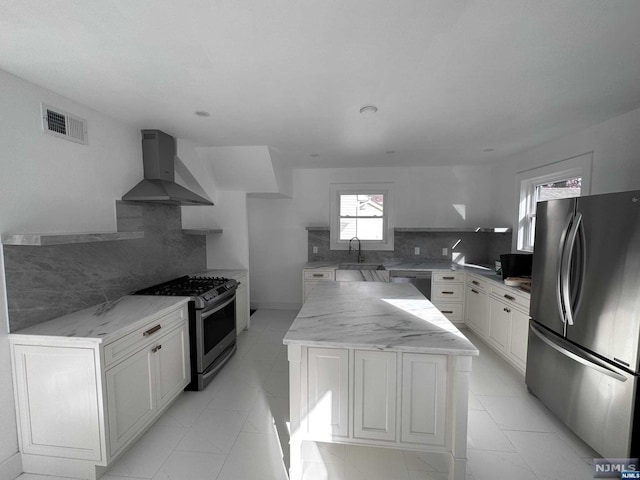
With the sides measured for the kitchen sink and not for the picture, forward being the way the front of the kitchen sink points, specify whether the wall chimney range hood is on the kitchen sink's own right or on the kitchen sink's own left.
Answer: on the kitchen sink's own right

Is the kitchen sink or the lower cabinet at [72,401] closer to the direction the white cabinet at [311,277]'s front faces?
the lower cabinet

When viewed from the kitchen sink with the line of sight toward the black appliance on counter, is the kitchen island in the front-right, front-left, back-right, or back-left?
front-right

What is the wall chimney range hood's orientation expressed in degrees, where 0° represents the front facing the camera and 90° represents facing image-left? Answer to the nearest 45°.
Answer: approximately 315°

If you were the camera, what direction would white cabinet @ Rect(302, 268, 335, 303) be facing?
facing the viewer

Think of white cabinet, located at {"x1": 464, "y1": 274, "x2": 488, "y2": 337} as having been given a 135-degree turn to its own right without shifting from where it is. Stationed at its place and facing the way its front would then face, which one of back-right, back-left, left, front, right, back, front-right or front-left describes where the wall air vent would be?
back-left

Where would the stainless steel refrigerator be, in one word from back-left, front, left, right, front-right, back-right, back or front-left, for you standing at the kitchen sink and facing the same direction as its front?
front-left

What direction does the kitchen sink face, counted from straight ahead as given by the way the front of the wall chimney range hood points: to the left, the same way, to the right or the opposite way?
to the right

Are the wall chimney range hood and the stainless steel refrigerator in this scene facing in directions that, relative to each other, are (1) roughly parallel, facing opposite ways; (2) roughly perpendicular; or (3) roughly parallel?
roughly parallel, facing opposite ways

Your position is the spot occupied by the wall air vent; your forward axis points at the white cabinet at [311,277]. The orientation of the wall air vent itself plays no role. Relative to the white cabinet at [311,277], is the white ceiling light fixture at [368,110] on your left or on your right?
right

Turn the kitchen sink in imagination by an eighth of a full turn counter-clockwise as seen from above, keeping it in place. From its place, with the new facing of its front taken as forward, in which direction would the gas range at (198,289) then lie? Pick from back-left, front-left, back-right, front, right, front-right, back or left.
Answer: right

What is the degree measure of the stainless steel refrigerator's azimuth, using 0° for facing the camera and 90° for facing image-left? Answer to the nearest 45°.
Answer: approximately 45°

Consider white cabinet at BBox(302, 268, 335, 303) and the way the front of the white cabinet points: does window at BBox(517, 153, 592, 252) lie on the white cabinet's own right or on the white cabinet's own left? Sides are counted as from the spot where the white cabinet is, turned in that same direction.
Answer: on the white cabinet's own left

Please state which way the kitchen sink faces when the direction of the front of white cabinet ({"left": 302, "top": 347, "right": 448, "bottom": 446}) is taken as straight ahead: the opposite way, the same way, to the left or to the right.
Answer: the same way

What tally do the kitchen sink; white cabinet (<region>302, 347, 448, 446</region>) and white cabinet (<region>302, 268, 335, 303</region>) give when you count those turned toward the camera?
3

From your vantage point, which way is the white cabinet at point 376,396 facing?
toward the camera

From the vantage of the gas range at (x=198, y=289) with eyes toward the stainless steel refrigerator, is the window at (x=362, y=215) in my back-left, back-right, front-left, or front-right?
front-left
